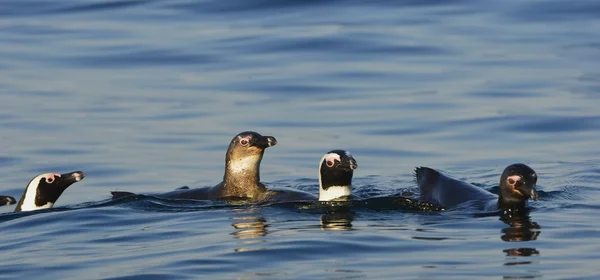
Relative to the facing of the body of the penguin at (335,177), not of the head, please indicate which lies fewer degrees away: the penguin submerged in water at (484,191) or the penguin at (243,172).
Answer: the penguin submerged in water

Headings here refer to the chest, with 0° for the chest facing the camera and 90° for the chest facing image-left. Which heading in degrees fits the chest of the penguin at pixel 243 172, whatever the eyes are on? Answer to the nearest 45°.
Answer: approximately 270°

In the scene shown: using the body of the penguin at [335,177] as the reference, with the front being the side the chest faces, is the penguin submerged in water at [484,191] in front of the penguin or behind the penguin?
in front

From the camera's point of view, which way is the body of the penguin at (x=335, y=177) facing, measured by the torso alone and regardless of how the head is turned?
to the viewer's right

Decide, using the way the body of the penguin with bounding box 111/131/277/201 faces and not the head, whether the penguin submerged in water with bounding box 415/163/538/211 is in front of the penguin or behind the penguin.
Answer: in front

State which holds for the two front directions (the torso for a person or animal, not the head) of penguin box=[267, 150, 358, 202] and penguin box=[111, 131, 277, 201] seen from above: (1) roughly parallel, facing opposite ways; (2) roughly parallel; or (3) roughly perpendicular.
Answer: roughly parallel

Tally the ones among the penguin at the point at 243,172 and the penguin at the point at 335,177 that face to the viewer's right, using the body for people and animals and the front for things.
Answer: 2
